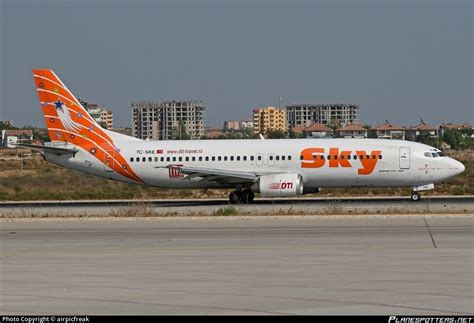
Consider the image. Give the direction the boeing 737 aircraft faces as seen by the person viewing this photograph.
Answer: facing to the right of the viewer
